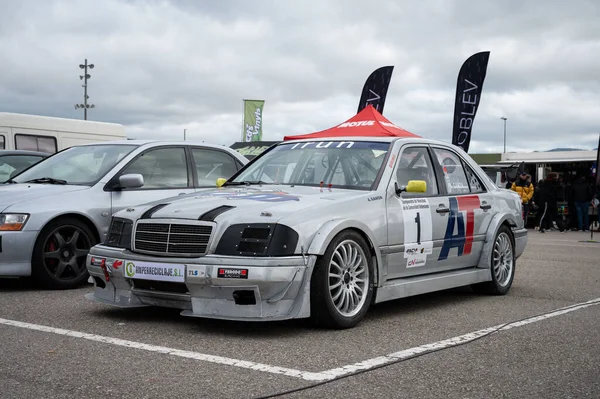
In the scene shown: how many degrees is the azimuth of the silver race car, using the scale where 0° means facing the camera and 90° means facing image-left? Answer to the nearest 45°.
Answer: approximately 45°

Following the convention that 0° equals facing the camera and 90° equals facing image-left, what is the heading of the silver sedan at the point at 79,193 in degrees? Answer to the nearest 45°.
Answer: approximately 45°

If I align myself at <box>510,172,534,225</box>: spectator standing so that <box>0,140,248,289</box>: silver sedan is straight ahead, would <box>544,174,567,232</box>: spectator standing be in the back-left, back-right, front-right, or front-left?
back-left

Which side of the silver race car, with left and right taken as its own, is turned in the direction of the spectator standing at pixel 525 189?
back
